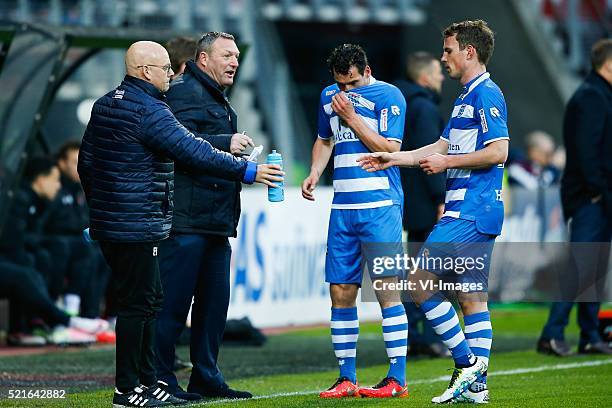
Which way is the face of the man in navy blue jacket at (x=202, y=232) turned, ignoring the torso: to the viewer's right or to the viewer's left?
to the viewer's right

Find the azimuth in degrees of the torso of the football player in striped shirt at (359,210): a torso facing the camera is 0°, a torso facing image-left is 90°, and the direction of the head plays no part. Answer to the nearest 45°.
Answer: approximately 45°

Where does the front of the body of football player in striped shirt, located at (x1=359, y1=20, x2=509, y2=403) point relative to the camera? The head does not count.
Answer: to the viewer's left

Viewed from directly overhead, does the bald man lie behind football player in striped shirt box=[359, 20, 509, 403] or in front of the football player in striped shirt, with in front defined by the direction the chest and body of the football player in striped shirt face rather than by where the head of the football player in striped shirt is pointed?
in front

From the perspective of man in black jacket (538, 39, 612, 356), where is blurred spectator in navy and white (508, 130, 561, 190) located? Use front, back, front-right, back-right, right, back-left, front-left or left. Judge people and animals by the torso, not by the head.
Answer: left

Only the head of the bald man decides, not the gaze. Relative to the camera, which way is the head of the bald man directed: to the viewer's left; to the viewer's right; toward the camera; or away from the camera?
to the viewer's right

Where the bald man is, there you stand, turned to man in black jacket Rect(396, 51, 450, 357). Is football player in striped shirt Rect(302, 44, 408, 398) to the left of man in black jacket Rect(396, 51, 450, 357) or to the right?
right
